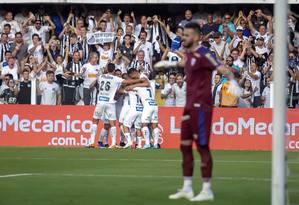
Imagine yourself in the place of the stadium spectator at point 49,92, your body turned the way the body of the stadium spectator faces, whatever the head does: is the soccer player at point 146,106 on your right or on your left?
on your left

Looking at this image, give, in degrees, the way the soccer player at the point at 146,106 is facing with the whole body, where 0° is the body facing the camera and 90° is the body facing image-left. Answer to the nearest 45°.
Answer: approximately 135°

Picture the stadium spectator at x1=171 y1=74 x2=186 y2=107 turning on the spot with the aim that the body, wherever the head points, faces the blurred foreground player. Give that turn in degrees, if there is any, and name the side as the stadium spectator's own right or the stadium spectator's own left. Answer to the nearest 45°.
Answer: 0° — they already face them

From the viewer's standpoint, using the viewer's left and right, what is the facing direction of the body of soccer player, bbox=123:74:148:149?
facing away from the viewer and to the left of the viewer

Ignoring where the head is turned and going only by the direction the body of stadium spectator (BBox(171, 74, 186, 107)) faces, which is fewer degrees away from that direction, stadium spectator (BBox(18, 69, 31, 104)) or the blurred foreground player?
the blurred foreground player

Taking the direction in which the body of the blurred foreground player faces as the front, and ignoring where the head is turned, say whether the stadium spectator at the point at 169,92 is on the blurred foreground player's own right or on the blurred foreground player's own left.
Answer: on the blurred foreground player's own right

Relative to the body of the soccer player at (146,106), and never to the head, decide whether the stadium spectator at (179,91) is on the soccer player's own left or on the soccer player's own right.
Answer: on the soccer player's own right

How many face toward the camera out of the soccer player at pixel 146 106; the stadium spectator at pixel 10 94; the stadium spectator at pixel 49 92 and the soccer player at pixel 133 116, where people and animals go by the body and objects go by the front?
2
